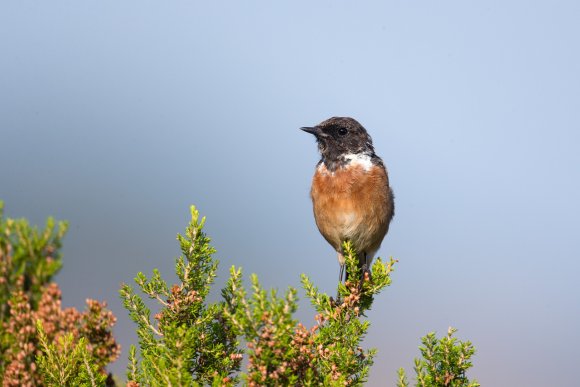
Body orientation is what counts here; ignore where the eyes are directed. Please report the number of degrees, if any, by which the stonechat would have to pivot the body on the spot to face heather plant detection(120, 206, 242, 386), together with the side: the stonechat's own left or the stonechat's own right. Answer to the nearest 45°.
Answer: approximately 90° to the stonechat's own right

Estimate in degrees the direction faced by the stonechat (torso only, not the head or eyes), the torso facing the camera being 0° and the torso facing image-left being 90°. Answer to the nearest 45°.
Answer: approximately 45°

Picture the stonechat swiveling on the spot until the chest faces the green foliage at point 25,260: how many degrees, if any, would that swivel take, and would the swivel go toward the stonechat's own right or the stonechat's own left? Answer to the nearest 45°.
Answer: approximately 45° to the stonechat's own right

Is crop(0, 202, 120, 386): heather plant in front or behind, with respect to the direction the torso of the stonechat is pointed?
in front

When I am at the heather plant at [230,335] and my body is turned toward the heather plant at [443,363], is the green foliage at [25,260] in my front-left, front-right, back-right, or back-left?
back-left

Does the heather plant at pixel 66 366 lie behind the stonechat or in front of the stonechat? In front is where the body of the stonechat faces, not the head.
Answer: in front
